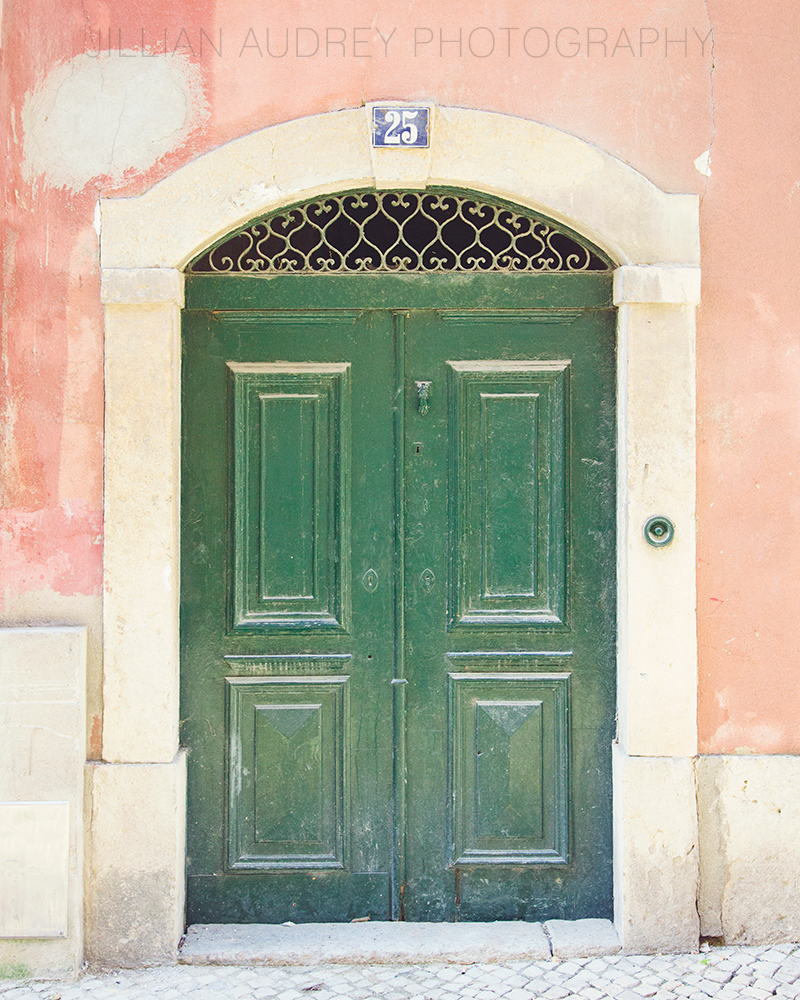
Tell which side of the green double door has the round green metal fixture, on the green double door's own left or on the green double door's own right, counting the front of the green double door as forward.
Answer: on the green double door's own left

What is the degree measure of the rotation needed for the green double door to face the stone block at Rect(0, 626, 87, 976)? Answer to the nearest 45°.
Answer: approximately 90° to its right

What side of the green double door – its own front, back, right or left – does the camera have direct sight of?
front
